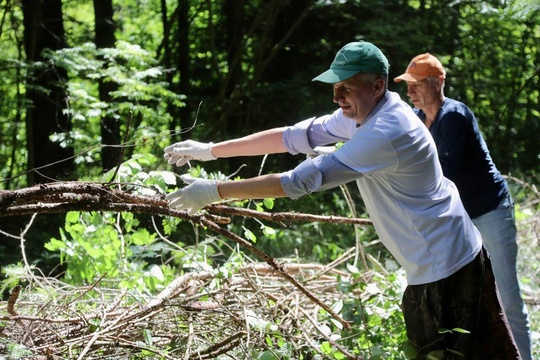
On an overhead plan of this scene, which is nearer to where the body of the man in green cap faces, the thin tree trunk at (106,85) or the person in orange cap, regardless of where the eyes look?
the thin tree trunk

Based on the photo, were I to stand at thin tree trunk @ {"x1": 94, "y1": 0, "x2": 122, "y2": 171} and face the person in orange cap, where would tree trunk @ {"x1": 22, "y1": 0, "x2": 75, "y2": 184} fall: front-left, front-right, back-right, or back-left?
back-right

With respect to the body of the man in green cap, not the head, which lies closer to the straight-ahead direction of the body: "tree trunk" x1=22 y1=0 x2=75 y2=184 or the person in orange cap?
the tree trunk

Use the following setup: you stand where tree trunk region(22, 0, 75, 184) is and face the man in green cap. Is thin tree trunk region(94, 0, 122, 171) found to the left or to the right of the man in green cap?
left

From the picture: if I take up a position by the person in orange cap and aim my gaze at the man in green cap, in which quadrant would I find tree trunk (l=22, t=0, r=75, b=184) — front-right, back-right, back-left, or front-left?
back-right

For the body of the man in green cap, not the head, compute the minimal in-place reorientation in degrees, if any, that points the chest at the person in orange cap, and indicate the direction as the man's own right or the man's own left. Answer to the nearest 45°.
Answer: approximately 135° to the man's own right

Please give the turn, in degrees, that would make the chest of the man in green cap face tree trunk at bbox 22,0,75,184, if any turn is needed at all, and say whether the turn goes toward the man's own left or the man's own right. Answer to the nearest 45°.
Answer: approximately 45° to the man's own right

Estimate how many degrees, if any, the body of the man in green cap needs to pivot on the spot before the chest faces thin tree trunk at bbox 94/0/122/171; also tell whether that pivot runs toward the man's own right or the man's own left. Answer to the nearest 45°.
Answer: approximately 45° to the man's own right

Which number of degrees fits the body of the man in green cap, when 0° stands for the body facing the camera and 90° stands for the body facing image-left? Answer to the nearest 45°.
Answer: approximately 90°
